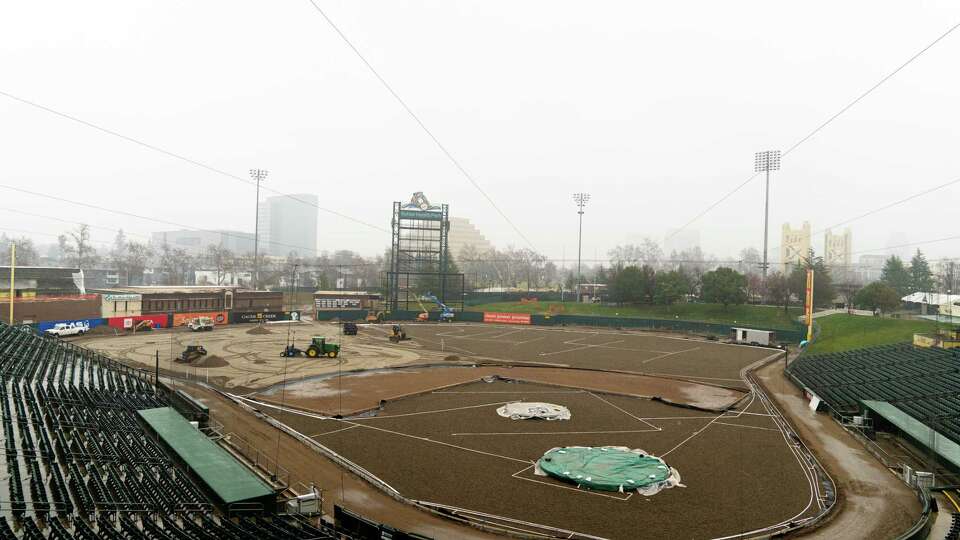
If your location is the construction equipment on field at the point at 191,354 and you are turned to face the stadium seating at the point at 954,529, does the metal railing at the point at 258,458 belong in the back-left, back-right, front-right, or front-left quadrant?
front-right

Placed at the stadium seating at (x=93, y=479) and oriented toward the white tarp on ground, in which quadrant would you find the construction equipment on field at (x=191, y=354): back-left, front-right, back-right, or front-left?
front-left

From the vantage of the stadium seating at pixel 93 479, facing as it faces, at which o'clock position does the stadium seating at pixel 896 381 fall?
the stadium seating at pixel 896 381 is roughly at 12 o'clock from the stadium seating at pixel 93 479.

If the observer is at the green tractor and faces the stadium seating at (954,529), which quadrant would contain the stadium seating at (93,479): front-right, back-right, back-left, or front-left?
front-right

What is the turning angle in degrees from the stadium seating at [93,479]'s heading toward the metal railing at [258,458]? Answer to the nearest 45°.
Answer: approximately 45° to its left

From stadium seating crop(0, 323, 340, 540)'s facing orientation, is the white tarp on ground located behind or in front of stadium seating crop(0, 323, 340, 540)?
in front

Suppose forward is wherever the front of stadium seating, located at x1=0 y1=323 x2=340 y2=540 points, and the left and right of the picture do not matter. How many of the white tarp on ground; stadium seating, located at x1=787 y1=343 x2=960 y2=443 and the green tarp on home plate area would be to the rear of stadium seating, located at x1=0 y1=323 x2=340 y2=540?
0

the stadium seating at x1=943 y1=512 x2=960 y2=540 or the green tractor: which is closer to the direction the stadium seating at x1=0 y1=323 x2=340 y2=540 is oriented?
the stadium seating

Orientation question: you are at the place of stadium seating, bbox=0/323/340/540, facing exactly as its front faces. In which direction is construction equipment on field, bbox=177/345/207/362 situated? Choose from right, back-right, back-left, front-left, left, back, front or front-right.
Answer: left

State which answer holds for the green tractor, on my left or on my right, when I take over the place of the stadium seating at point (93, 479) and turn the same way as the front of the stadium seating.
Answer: on my left

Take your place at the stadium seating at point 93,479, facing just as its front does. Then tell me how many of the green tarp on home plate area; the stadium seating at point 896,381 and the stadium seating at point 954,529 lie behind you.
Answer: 0

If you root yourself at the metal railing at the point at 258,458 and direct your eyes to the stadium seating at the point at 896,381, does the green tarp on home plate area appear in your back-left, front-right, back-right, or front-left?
front-right

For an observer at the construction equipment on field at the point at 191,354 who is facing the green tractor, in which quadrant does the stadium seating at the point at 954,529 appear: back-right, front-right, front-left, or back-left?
front-right

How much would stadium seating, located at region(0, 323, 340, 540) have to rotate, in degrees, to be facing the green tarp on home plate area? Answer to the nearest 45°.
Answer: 0° — it already faces it

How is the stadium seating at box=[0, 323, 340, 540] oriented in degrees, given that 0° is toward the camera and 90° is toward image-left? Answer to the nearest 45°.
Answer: approximately 270°

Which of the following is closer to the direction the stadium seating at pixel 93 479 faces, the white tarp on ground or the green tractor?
the white tarp on ground
